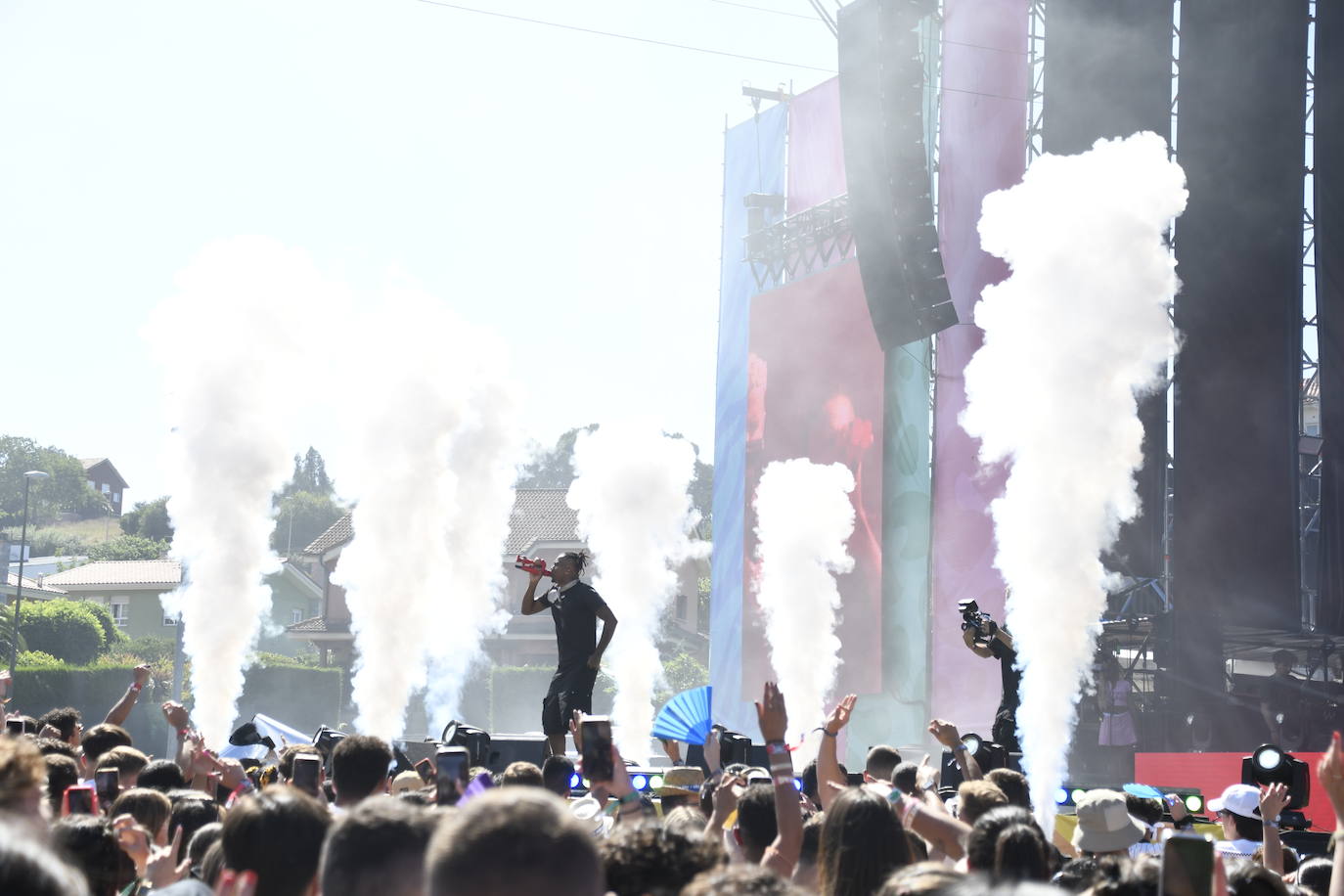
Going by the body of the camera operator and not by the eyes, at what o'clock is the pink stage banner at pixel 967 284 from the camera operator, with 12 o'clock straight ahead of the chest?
The pink stage banner is roughly at 3 o'clock from the camera operator.

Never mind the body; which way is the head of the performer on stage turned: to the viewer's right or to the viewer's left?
to the viewer's left

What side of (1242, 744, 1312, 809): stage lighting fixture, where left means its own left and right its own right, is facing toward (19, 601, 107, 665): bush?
right

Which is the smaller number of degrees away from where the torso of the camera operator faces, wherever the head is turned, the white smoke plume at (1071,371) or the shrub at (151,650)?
the shrub

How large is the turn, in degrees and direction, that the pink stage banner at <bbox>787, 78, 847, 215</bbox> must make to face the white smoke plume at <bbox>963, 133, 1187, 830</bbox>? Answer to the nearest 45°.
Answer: approximately 45° to its left

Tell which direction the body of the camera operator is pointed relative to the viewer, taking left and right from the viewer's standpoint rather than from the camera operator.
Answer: facing to the left of the viewer

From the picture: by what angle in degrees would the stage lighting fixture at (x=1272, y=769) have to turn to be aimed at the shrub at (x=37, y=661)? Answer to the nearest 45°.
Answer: approximately 90° to its right

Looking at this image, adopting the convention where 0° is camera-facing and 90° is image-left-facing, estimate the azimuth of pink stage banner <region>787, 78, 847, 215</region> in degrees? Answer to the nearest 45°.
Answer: approximately 45°

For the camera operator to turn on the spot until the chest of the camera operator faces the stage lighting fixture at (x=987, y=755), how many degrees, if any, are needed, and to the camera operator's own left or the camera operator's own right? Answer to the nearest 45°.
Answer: approximately 90° to the camera operator's own left
